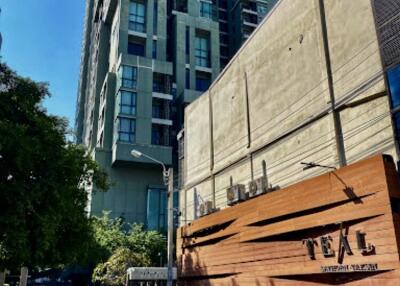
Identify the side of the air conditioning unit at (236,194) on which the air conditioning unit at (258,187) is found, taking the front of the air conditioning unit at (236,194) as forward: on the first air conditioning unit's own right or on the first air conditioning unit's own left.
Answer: on the first air conditioning unit's own left

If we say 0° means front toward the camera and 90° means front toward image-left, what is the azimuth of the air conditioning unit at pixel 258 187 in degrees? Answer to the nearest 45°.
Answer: approximately 45°

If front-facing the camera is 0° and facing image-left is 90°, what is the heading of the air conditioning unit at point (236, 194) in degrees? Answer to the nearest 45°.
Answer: approximately 45°

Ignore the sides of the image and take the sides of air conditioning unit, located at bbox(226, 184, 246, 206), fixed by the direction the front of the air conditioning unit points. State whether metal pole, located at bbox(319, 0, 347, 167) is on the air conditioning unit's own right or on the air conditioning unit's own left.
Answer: on the air conditioning unit's own left

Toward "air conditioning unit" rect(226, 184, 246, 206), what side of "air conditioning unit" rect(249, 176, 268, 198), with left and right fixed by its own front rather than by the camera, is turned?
right
